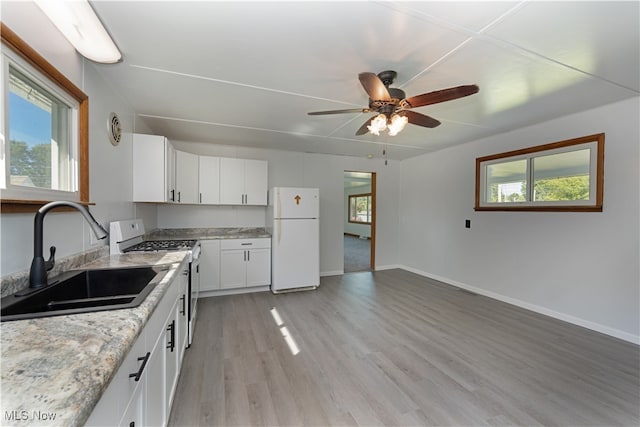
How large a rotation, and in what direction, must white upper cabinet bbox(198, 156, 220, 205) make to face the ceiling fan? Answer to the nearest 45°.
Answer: approximately 45° to its left

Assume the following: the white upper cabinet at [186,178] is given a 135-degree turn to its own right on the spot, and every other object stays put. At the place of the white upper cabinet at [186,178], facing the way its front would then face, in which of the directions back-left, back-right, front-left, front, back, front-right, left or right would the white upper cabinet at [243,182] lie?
back

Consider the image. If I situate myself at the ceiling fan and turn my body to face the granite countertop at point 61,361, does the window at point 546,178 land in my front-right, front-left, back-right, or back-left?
back-left

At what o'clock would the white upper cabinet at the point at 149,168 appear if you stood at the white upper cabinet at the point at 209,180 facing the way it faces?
the white upper cabinet at the point at 149,168 is roughly at 1 o'clock from the white upper cabinet at the point at 209,180.

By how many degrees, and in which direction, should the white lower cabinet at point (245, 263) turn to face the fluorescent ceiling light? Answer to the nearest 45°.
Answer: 0° — it already faces it

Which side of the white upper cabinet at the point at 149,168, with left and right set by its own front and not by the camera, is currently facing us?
right

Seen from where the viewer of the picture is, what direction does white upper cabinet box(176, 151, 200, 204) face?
facing the viewer and to the right of the viewer

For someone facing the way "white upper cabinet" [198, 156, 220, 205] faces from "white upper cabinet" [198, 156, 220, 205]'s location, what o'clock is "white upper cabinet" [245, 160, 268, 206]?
"white upper cabinet" [245, 160, 268, 206] is roughly at 9 o'clock from "white upper cabinet" [198, 156, 220, 205].

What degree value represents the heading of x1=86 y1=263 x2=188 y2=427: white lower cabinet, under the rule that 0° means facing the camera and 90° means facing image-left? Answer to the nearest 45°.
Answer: approximately 270°

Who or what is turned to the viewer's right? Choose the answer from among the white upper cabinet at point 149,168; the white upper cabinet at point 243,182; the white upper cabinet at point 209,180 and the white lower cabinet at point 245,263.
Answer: the white upper cabinet at point 149,168

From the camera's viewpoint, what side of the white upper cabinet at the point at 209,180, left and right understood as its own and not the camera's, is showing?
front

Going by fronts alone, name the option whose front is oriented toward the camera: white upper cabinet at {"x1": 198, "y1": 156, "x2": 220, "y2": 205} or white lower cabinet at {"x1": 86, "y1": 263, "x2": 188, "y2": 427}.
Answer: the white upper cabinet

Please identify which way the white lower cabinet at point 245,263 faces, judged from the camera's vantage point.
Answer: facing the viewer

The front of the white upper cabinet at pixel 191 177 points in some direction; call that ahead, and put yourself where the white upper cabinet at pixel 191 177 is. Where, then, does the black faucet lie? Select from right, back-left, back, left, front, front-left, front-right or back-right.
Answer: front-right

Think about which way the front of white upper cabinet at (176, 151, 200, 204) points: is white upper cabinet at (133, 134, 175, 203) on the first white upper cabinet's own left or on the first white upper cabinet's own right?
on the first white upper cabinet's own right

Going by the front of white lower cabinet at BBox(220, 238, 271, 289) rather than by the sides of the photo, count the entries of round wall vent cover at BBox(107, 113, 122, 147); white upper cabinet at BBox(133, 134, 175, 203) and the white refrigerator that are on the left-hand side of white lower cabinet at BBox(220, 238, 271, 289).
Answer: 1

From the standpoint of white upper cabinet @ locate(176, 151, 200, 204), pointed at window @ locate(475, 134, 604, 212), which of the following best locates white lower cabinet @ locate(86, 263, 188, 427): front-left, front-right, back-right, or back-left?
front-right
